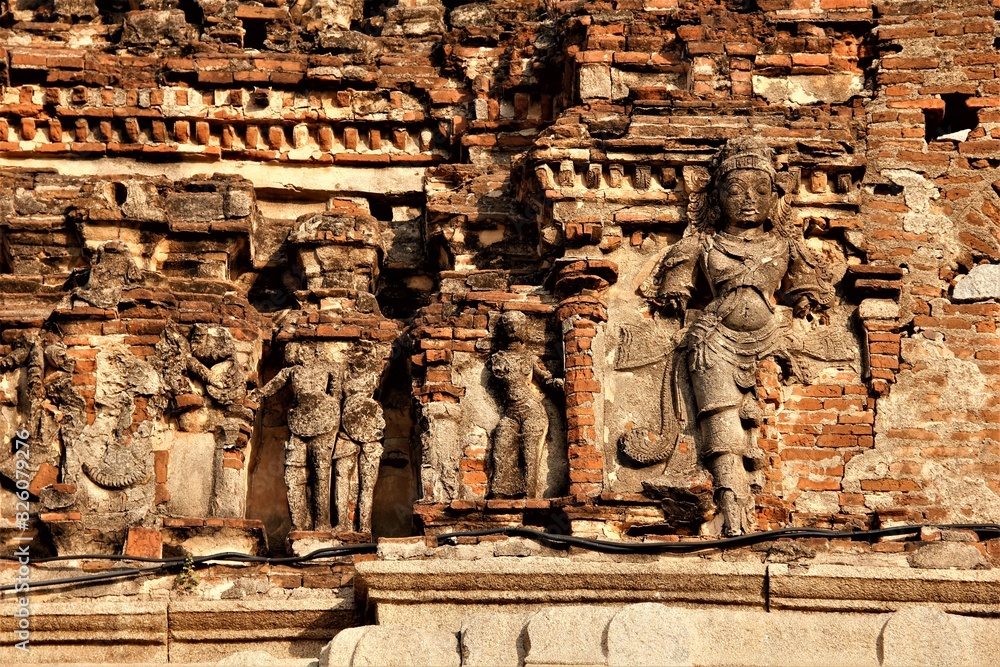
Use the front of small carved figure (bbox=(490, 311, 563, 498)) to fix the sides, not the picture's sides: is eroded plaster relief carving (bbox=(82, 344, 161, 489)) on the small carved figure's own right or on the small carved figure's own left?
on the small carved figure's own right

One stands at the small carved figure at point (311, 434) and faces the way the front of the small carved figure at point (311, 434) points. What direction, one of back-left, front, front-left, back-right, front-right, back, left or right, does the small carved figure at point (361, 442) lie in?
left

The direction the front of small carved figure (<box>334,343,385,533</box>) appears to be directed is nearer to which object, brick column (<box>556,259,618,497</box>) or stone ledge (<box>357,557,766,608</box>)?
the stone ledge

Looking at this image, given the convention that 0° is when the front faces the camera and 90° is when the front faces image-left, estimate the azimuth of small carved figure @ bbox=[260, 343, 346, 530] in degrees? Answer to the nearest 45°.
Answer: approximately 0°

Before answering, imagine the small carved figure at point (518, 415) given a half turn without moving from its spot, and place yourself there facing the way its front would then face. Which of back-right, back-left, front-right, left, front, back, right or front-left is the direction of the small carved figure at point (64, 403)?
left

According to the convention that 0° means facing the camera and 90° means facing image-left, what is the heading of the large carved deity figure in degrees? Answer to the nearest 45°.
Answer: approximately 0°

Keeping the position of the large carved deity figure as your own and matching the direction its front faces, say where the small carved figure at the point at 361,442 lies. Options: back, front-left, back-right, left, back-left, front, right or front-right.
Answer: right

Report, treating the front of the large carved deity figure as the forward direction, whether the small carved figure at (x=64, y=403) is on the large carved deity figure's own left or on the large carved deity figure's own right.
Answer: on the large carved deity figure's own right

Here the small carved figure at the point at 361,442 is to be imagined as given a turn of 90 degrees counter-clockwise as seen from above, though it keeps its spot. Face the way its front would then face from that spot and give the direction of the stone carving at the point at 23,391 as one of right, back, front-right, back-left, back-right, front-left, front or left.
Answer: back
